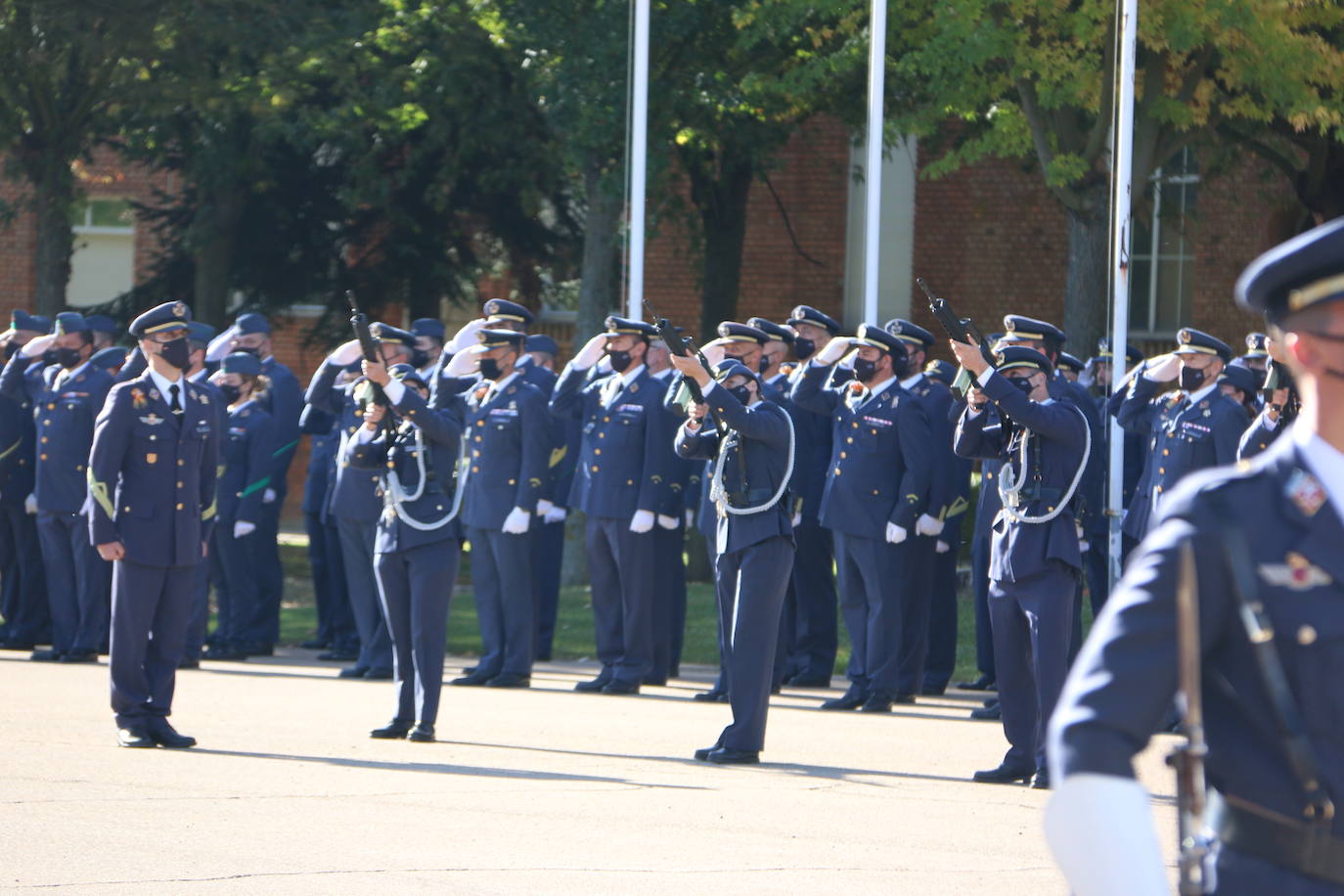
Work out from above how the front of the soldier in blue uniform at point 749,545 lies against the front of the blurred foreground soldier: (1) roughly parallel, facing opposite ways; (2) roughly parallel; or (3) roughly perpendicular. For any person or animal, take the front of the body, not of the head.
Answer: roughly perpendicular

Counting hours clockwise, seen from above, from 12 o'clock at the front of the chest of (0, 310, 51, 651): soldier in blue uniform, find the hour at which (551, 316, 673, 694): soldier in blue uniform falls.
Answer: (551, 316, 673, 694): soldier in blue uniform is roughly at 9 o'clock from (0, 310, 51, 651): soldier in blue uniform.

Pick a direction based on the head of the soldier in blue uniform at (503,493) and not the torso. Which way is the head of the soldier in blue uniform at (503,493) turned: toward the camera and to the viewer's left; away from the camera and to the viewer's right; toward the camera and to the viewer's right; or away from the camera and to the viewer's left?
toward the camera and to the viewer's left

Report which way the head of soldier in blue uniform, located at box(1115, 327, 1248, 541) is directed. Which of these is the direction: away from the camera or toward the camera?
toward the camera

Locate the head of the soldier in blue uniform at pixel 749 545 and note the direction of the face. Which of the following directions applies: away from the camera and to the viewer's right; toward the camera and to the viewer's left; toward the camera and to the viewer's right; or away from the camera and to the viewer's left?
toward the camera and to the viewer's left

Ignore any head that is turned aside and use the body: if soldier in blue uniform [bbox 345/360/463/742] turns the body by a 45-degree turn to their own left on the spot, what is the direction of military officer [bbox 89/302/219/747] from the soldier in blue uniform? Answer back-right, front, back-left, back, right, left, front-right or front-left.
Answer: right

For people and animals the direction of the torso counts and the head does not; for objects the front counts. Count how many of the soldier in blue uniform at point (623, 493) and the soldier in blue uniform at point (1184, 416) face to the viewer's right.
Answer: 0

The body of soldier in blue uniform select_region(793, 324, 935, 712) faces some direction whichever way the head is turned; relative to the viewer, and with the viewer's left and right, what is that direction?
facing the viewer and to the left of the viewer

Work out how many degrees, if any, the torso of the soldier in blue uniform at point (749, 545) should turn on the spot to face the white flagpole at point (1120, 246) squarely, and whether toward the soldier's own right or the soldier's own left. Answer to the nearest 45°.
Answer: approximately 180°

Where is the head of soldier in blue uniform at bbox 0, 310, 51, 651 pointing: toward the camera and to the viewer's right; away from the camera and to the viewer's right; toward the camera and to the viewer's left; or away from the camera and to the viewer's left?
toward the camera and to the viewer's left

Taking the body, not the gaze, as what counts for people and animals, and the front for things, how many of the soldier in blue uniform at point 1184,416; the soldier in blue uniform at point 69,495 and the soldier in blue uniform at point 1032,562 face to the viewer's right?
0

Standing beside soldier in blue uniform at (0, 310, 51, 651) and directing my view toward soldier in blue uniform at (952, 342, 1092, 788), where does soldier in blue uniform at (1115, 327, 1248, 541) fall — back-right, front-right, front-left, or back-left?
front-left

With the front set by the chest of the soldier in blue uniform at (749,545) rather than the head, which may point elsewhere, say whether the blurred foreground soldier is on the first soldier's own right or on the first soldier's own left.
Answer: on the first soldier's own left

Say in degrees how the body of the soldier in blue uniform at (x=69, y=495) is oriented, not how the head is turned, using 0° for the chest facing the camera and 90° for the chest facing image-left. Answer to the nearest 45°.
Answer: approximately 45°

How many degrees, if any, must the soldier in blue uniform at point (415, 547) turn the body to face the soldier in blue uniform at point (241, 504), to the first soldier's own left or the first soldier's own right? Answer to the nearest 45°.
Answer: approximately 135° to the first soldier's own right

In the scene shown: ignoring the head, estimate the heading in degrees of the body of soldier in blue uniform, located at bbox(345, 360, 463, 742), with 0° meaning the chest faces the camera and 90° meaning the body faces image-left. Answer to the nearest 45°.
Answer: approximately 45°
